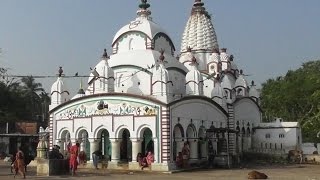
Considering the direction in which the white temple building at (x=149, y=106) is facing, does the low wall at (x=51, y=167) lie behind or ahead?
ahead

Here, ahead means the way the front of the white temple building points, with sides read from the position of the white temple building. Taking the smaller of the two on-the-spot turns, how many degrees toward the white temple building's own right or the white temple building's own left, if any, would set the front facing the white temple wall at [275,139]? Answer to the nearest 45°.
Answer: approximately 180°

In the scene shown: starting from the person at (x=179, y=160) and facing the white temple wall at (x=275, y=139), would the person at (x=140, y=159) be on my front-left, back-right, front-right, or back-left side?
back-left

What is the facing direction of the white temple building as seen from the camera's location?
facing the viewer and to the left of the viewer

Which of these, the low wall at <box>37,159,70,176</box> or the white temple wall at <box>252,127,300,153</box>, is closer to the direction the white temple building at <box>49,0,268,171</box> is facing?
the low wall
